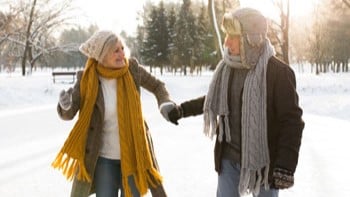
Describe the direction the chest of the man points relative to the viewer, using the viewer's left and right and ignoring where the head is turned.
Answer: facing the viewer and to the left of the viewer

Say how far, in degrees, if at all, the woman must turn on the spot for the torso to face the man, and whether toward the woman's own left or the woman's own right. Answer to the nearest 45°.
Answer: approximately 45° to the woman's own left

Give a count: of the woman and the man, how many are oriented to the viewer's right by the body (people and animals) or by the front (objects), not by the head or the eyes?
0

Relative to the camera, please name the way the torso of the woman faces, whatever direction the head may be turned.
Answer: toward the camera
